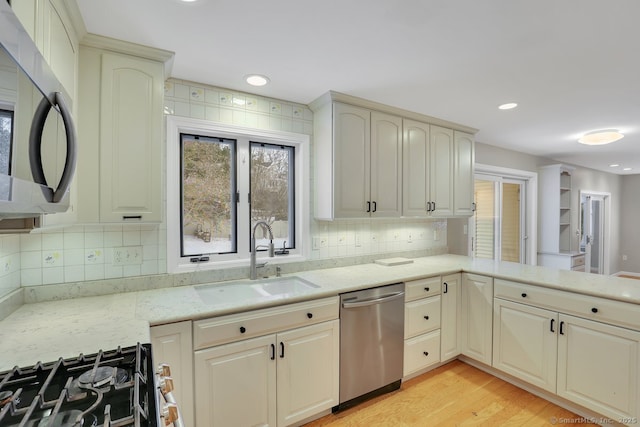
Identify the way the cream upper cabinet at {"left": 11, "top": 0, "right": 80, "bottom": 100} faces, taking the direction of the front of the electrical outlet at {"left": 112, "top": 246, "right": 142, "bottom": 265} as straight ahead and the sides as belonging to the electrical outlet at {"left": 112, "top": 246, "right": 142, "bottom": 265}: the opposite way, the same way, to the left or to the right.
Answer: to the left

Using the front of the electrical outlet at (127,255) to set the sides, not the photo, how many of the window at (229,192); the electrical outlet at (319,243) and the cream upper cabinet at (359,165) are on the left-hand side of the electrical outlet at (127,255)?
3

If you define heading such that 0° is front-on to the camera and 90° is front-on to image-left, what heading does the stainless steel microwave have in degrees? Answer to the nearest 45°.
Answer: approximately 270°

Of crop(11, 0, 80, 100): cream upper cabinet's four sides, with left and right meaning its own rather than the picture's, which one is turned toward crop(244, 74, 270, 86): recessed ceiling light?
front

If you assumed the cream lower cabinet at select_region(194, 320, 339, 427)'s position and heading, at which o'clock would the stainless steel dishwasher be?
The stainless steel dishwasher is roughly at 10 o'clock from the cream lower cabinet.

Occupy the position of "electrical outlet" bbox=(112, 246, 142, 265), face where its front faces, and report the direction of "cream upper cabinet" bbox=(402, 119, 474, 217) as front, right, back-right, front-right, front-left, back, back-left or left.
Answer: left

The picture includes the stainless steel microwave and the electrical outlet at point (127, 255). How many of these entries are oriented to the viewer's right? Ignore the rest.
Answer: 1

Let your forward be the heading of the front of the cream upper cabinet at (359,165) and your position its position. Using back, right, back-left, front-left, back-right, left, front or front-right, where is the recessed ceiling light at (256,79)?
right

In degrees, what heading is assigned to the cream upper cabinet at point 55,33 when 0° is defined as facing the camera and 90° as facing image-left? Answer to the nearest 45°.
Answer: approximately 270°

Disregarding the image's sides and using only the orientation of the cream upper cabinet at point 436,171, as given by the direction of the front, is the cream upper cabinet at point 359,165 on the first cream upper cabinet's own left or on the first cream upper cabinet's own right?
on the first cream upper cabinet's own right

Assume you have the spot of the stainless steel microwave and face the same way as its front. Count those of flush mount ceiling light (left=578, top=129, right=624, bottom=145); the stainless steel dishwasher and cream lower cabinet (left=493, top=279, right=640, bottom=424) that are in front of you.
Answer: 3
